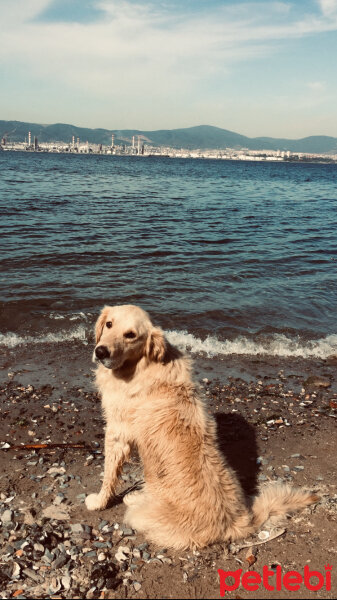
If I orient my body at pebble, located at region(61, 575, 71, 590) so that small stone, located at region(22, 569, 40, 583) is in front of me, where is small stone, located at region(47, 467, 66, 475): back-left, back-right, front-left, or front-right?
front-right

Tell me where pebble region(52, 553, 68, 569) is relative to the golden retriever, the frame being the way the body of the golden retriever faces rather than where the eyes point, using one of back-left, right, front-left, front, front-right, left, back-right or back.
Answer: left

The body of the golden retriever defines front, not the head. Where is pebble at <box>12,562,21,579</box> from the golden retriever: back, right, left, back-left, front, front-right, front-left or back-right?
left

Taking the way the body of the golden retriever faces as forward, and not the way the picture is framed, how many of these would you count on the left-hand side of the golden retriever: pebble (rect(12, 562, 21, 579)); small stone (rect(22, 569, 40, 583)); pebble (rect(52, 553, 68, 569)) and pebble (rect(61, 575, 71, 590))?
4

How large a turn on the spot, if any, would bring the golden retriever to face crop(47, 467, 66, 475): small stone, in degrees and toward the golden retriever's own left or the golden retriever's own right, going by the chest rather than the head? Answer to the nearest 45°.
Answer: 0° — it already faces it

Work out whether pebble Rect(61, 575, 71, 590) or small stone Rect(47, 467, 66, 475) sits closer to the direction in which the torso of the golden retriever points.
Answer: the small stone

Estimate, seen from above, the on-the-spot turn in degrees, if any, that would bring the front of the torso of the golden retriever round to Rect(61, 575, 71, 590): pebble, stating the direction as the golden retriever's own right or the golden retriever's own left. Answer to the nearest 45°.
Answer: approximately 90° to the golden retriever's own left

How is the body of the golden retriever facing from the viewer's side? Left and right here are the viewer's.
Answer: facing away from the viewer and to the left of the viewer

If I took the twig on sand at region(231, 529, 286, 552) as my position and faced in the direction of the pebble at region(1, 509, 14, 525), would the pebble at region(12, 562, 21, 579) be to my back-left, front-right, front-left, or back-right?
front-left

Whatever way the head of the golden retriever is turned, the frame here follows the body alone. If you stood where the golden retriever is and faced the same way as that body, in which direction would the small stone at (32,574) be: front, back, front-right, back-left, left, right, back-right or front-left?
left

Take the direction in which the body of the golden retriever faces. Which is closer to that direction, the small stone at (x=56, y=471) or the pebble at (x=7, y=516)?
the small stone

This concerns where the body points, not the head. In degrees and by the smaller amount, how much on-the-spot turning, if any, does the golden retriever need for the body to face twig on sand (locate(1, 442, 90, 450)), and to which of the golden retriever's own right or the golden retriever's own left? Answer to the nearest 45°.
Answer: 0° — it already faces it

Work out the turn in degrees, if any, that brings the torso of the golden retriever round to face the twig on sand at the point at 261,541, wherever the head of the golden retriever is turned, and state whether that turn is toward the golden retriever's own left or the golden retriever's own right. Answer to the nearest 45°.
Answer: approximately 135° to the golden retriever's own right
